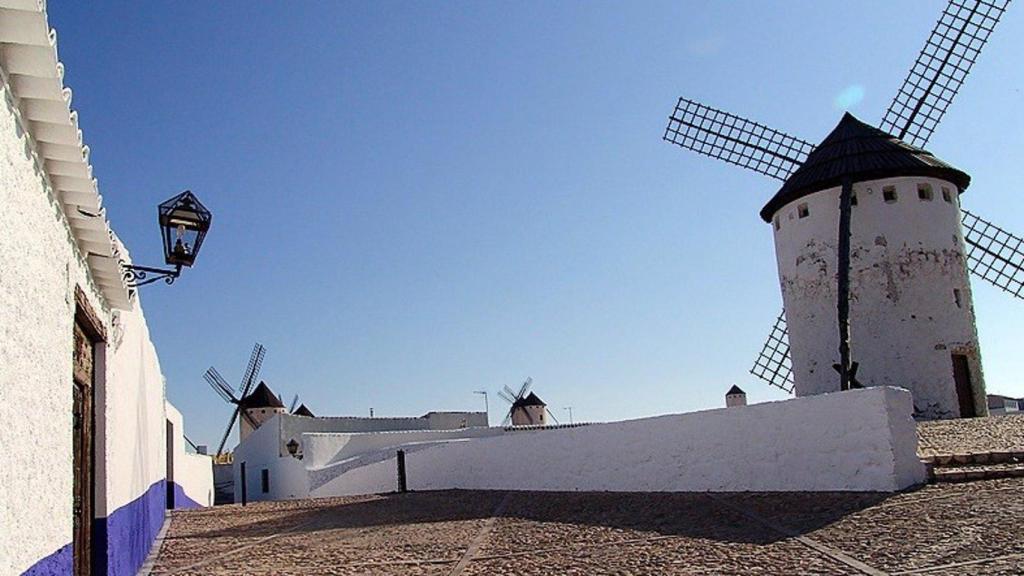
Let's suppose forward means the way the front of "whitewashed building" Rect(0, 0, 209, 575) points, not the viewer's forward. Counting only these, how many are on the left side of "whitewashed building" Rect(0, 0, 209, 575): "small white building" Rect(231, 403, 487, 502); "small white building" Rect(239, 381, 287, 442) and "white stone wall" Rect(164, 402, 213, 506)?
3

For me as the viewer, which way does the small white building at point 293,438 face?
facing the viewer and to the left of the viewer

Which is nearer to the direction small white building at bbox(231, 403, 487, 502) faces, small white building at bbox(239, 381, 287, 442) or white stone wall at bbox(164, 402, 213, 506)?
the white stone wall

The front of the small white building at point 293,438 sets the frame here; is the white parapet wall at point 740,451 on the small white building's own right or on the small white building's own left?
on the small white building's own left

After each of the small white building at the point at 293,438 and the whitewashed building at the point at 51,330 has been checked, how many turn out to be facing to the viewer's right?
1

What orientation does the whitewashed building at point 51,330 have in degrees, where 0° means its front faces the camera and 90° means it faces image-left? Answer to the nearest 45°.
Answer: approximately 270°

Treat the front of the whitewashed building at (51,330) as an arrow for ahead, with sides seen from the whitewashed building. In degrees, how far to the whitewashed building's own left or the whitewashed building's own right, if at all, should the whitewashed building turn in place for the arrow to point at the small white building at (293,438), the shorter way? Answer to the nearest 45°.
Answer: approximately 90° to the whitewashed building's own left

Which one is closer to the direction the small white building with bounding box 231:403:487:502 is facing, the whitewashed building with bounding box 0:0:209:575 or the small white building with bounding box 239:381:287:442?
the whitewashed building

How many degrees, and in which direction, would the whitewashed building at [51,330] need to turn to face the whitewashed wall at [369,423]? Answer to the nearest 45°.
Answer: approximately 90° to its left

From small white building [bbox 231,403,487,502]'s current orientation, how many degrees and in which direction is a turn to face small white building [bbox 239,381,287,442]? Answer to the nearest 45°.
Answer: approximately 135° to its right

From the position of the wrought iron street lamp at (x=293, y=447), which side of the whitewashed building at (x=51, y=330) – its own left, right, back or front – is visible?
left

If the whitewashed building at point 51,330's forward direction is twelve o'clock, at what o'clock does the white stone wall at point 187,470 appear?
The white stone wall is roughly at 9 o'clock from the whitewashed building.

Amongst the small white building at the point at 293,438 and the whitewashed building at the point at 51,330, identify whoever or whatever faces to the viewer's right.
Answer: the whitewashed building
